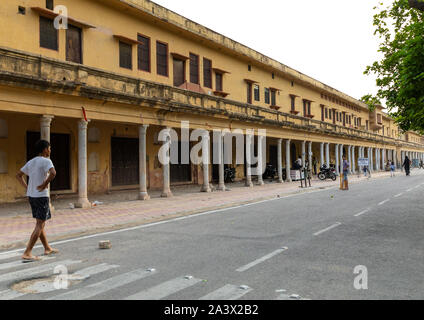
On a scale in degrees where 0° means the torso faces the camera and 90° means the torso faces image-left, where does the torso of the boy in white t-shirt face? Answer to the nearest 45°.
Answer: approximately 225°

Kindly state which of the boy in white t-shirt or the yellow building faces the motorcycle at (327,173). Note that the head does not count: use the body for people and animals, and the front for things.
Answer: the boy in white t-shirt

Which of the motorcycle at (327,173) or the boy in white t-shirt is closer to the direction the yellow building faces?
the boy in white t-shirt

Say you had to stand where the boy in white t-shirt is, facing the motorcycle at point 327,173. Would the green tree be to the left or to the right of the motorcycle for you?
right

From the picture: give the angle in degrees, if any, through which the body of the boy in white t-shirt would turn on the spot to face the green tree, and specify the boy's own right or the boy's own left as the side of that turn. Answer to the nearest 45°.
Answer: approximately 45° to the boy's own right

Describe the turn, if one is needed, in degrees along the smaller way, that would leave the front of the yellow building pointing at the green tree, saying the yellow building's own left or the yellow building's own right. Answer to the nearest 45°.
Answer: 0° — it already faces it

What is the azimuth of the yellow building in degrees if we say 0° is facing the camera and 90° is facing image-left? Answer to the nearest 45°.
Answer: approximately 315°

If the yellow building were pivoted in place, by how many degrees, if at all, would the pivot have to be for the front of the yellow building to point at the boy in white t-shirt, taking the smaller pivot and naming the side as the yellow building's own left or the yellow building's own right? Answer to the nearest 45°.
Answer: approximately 45° to the yellow building's own right
